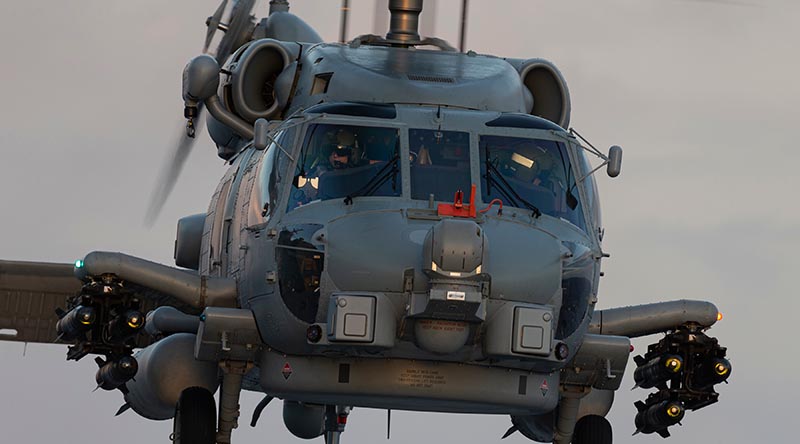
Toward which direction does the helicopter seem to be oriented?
toward the camera
